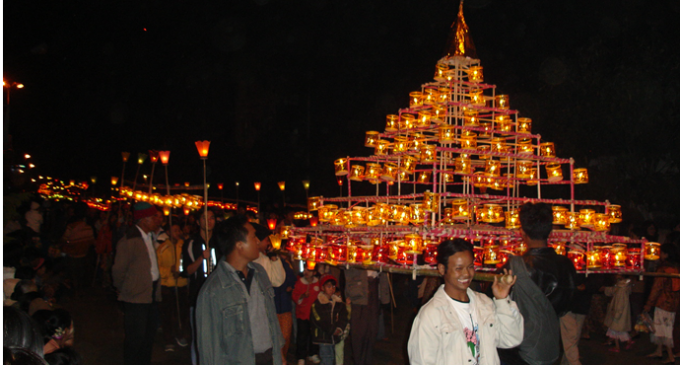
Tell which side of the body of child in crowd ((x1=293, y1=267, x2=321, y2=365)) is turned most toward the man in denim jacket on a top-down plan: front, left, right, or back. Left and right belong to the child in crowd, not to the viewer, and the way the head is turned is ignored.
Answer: front

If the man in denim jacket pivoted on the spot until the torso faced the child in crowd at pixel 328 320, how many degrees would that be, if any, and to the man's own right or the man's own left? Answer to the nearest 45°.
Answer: approximately 135° to the man's own left

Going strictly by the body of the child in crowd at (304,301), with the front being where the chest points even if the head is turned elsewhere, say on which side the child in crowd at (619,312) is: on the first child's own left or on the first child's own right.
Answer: on the first child's own left

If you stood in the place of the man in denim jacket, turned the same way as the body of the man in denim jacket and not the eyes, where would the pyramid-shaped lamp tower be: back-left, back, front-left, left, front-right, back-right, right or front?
left

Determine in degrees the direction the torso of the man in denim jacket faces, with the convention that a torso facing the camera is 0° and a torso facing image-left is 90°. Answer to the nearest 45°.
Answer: approximately 315°

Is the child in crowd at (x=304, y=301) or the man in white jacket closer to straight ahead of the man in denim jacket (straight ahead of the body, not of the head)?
the man in white jacket

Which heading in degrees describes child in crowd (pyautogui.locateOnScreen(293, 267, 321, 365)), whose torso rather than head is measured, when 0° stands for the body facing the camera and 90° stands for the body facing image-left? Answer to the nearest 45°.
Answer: approximately 0°

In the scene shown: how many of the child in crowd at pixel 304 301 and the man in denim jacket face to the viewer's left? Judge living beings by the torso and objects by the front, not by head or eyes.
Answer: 0

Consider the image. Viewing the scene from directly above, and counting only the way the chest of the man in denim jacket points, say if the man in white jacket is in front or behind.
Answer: in front

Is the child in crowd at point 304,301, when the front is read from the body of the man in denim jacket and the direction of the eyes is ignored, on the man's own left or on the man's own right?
on the man's own left

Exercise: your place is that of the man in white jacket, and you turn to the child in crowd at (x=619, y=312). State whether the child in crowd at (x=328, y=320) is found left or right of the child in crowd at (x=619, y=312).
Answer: left
